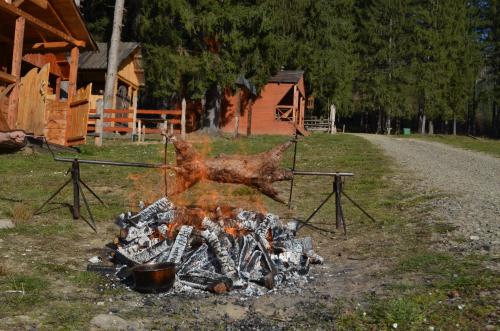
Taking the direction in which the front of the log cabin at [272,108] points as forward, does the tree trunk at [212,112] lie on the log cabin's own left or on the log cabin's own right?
on the log cabin's own right

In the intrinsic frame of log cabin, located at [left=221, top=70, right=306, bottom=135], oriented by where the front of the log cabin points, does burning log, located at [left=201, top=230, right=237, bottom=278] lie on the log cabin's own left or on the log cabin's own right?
on the log cabin's own right

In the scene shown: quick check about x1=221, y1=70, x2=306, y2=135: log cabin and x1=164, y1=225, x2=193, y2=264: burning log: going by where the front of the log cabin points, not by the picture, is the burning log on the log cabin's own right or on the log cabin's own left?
on the log cabin's own right

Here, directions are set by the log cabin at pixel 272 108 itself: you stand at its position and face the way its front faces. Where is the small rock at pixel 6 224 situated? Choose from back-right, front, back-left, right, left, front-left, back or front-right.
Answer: right

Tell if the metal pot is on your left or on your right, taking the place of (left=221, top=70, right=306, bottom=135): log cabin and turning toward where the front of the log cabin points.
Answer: on your right

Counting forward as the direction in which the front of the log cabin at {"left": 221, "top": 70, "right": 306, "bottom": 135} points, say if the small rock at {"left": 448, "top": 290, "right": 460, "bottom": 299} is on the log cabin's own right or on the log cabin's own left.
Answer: on the log cabin's own right

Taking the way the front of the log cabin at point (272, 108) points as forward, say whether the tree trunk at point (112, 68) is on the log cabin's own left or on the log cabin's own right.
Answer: on the log cabin's own right

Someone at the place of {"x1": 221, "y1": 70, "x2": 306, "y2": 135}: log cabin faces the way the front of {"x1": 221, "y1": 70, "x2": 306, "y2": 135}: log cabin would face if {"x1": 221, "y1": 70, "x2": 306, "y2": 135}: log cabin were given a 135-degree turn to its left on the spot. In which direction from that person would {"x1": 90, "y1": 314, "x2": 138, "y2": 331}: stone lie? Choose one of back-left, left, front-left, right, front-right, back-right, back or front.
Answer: back-left

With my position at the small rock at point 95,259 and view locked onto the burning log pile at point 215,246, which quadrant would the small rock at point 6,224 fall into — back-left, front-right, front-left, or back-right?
back-left

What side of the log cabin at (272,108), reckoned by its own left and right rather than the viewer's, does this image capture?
right
